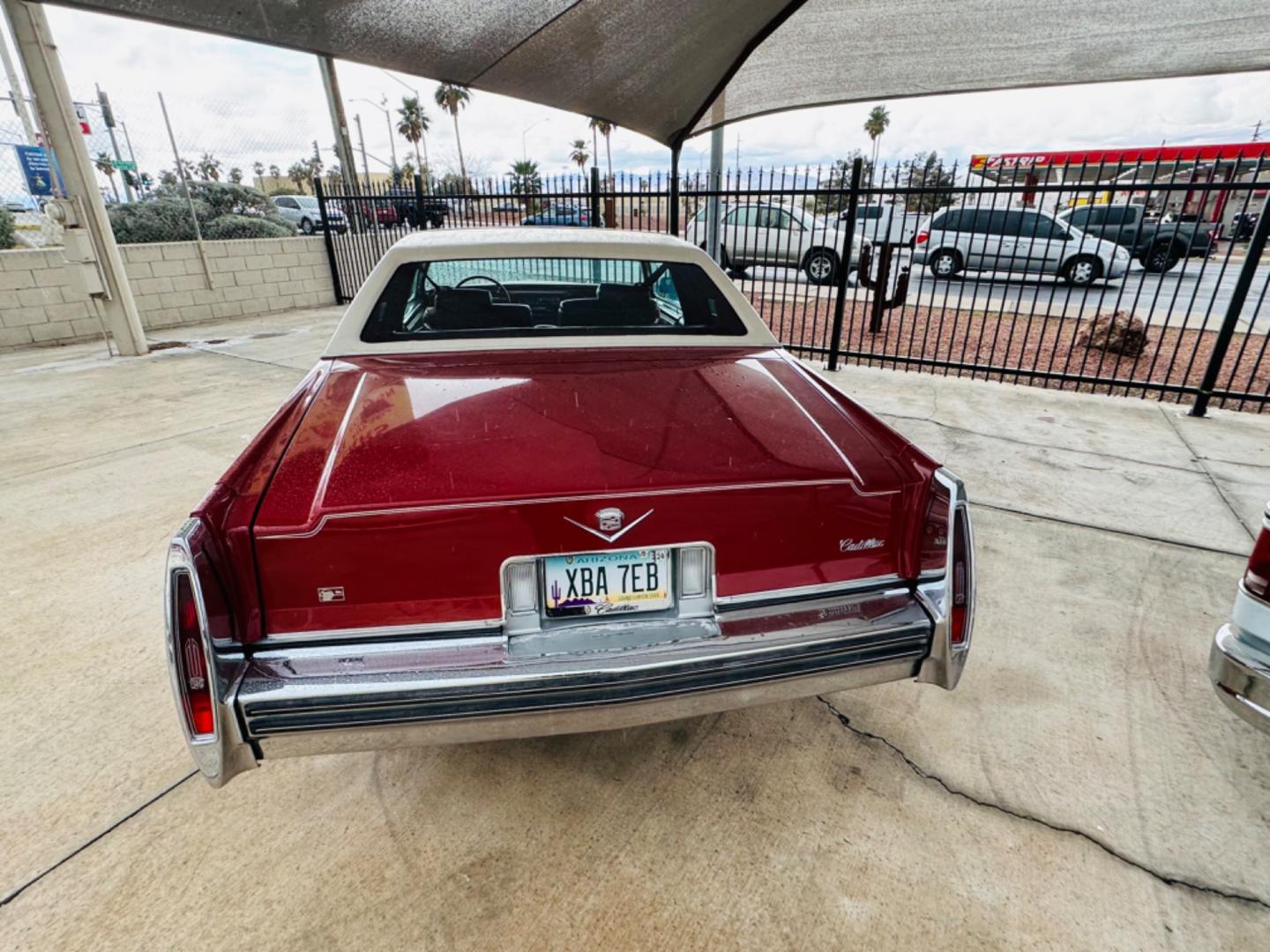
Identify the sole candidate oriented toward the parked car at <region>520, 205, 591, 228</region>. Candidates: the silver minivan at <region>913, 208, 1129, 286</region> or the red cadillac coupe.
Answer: the red cadillac coupe

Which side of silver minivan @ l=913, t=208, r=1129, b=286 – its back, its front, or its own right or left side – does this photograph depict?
right

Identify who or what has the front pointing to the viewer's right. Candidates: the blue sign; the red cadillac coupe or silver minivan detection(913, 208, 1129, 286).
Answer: the silver minivan

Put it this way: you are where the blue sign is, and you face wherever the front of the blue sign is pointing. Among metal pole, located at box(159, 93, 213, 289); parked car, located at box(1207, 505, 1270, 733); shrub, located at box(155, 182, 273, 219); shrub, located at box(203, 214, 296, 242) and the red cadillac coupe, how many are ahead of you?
2

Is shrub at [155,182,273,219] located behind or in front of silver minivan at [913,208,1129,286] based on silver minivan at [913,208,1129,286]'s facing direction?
behind

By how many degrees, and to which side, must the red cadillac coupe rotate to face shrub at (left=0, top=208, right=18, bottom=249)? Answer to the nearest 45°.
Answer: approximately 45° to its left

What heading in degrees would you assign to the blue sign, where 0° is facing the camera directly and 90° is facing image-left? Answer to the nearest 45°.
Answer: approximately 0°

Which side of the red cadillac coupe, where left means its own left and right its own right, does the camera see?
back

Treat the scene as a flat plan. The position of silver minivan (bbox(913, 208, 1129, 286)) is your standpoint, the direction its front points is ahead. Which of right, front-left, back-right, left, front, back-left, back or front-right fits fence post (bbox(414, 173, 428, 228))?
back-right
